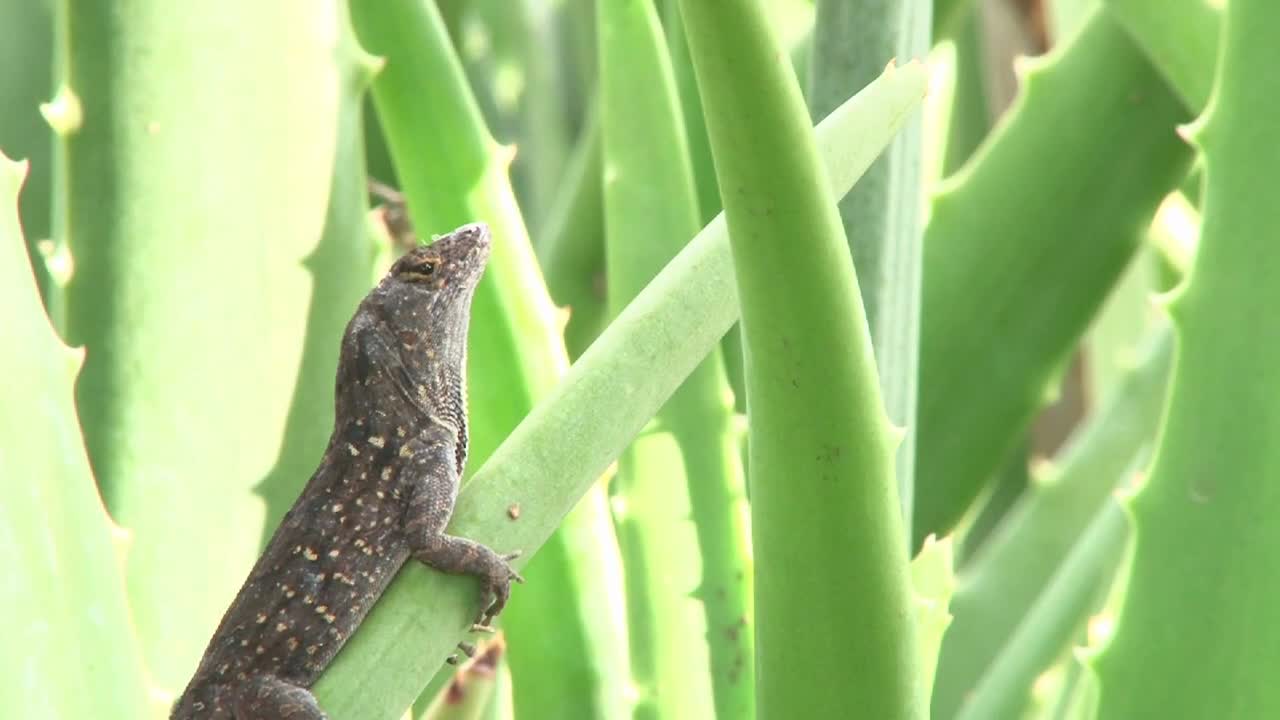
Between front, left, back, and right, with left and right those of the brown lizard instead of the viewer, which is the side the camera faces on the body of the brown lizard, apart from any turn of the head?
right
